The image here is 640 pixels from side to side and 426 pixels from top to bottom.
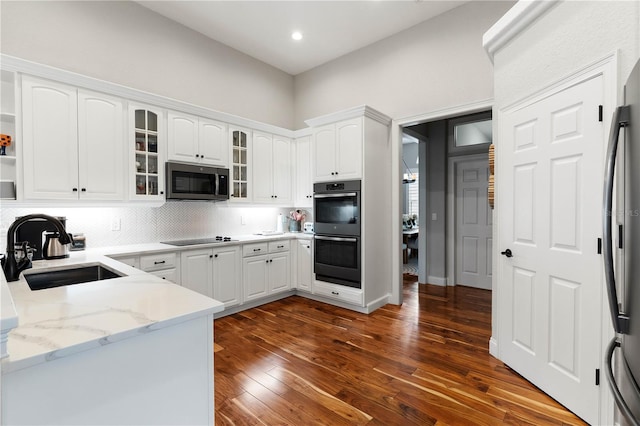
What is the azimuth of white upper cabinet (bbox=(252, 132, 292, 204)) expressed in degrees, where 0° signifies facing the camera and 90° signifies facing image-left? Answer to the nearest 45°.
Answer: approximately 315°

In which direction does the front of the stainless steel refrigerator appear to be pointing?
to the viewer's left

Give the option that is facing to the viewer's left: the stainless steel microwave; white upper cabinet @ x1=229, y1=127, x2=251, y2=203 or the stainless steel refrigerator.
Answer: the stainless steel refrigerator

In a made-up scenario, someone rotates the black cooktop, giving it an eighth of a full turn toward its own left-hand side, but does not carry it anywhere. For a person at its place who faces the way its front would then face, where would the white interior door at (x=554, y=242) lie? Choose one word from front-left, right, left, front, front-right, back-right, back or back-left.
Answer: front-right

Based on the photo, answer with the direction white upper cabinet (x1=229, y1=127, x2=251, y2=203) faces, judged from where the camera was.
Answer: facing the viewer and to the right of the viewer

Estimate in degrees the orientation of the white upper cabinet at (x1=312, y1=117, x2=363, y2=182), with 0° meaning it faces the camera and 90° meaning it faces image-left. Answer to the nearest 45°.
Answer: approximately 45°

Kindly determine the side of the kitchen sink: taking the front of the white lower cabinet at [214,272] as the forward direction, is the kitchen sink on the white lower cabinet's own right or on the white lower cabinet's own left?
on the white lower cabinet's own right

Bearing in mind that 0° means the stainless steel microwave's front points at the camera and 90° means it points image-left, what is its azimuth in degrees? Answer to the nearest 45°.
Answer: approximately 315°
